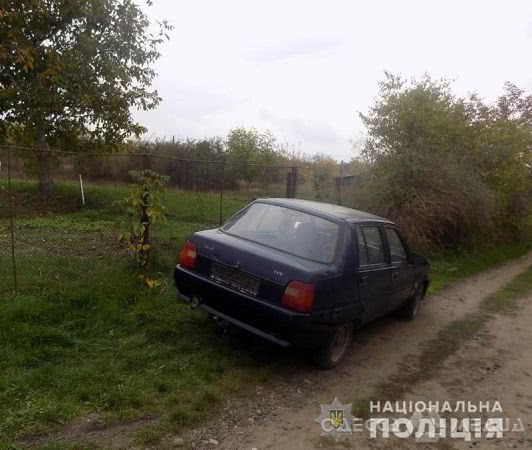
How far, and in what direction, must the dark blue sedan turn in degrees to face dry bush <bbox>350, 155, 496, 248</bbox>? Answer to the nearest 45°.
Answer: approximately 45° to its left

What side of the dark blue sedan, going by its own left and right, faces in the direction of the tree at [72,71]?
left

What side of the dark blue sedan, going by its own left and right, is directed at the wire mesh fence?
left

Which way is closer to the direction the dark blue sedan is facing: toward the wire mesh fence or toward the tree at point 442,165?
the tree

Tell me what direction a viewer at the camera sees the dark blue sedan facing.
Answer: facing away from the viewer and to the right of the viewer

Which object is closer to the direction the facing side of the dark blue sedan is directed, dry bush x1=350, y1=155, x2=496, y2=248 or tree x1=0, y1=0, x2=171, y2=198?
the dry bush

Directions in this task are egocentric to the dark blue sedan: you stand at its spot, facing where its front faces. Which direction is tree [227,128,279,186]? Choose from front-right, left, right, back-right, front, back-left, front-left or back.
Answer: front-left
